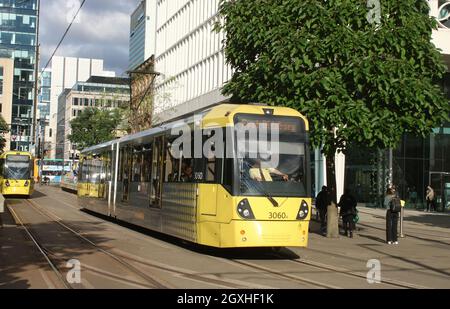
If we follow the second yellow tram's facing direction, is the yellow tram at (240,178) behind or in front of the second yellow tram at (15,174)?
in front

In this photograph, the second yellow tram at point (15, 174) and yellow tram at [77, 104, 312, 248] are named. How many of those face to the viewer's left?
0

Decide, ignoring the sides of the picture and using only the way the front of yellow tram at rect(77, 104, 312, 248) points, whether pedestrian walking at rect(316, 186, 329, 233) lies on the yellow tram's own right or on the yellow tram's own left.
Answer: on the yellow tram's own left

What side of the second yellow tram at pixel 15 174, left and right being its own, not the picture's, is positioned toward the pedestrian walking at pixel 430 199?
left

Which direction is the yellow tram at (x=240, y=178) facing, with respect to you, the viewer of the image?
facing the viewer and to the right of the viewer

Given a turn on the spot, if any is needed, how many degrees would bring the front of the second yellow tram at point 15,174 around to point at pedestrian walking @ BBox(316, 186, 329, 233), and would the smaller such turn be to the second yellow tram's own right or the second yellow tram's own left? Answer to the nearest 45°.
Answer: approximately 45° to the second yellow tram's own left

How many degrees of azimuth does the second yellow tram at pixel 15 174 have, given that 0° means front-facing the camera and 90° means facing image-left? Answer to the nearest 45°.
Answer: approximately 0°

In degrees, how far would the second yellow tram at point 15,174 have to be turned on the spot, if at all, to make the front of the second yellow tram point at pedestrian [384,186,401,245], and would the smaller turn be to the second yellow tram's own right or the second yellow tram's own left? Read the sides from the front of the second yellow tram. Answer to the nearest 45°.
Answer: approximately 45° to the second yellow tram's own left

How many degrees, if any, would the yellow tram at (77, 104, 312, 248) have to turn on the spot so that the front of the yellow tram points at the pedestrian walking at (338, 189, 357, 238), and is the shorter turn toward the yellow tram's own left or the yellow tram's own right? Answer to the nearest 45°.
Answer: approximately 90° to the yellow tram's own left
